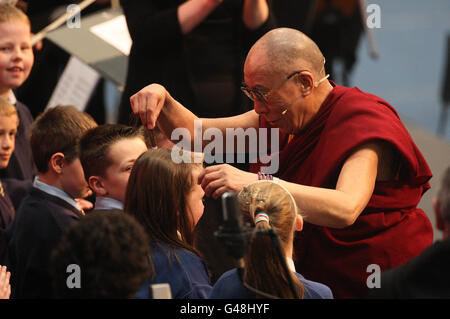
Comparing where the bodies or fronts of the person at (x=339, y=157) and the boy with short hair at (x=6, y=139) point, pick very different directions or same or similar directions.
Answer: very different directions

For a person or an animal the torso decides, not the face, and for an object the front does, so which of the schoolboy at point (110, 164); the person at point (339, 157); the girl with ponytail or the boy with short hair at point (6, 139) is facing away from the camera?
the girl with ponytail

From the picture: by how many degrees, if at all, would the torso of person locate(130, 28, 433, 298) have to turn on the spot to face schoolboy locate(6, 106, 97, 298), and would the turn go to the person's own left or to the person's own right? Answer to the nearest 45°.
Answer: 0° — they already face them

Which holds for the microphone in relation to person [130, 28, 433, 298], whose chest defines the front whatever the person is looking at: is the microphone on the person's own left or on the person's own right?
on the person's own left

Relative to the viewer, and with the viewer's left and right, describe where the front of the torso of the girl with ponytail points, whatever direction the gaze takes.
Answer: facing away from the viewer

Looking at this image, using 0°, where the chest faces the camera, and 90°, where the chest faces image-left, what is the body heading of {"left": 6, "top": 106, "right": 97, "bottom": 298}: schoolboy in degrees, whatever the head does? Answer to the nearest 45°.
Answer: approximately 270°

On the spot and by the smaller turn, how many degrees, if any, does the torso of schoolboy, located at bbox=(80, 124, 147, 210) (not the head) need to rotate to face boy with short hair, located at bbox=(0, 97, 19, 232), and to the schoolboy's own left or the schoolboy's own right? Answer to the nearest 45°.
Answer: approximately 135° to the schoolboy's own left

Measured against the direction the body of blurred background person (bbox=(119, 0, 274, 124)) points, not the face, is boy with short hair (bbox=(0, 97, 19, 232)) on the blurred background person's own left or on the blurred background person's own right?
on the blurred background person's own right
